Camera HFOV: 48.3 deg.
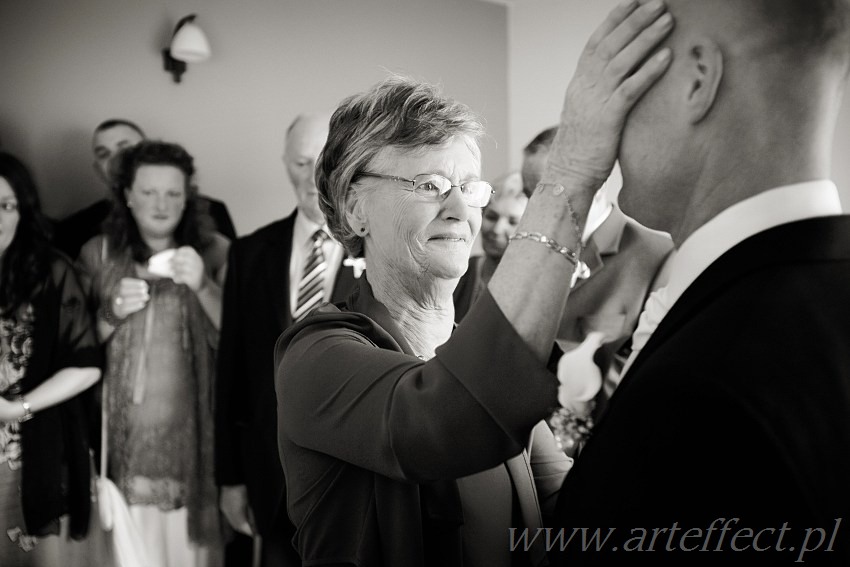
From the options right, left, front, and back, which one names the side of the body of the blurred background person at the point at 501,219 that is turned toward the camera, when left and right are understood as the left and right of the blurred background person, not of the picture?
front

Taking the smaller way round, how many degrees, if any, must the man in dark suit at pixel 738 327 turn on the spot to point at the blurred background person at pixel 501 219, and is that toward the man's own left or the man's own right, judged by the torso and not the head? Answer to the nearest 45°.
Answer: approximately 45° to the man's own right

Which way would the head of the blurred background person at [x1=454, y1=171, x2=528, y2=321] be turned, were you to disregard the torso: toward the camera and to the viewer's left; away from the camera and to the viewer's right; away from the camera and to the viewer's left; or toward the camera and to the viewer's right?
toward the camera and to the viewer's left

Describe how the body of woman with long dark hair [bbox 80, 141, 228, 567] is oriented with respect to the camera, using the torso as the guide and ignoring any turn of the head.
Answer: toward the camera

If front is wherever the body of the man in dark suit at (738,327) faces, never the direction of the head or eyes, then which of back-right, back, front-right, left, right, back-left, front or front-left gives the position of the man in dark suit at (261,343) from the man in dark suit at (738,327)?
front

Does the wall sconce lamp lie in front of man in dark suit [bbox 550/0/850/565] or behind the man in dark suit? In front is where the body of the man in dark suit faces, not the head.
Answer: in front

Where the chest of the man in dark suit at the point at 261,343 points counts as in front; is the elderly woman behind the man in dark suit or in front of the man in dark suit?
in front

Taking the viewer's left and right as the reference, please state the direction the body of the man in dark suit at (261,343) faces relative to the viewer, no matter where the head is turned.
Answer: facing the viewer and to the right of the viewer

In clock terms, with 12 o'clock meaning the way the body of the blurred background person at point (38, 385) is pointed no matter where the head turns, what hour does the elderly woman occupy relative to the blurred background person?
The elderly woman is roughly at 10 o'clock from the blurred background person.

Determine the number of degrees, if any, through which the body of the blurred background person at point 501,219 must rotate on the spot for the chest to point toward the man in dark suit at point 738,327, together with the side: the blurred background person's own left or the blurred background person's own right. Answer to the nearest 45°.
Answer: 0° — they already face them
